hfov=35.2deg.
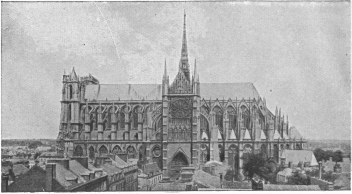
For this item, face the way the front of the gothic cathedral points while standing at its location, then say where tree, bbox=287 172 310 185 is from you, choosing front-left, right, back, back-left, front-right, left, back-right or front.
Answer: back

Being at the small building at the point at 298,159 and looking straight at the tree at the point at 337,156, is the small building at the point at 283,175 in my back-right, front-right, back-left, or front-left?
back-right

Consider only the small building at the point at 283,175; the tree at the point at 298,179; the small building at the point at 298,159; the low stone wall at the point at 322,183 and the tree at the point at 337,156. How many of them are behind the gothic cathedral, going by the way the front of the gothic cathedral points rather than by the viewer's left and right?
5

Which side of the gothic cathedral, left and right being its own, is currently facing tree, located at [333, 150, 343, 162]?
back

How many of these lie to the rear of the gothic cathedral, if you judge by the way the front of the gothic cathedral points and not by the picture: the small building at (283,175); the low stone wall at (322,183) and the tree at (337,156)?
3

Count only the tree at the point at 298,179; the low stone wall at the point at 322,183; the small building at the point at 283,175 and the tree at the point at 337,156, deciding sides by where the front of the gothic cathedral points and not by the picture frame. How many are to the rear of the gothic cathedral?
4

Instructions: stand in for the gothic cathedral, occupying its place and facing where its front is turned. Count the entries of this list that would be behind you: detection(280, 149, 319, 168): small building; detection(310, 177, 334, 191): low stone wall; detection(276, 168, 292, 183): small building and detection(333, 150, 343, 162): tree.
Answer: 4

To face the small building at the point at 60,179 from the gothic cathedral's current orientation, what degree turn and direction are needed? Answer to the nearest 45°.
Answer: approximately 45° to its left

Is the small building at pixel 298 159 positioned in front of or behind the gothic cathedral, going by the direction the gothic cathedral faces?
behind

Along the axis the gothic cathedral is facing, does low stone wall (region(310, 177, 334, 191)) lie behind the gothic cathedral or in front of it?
behind

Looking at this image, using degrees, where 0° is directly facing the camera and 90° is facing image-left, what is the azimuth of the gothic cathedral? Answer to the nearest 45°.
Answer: approximately 90°
